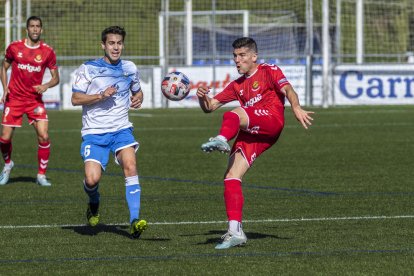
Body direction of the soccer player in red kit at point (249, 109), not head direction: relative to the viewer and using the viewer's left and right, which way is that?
facing the viewer and to the left of the viewer

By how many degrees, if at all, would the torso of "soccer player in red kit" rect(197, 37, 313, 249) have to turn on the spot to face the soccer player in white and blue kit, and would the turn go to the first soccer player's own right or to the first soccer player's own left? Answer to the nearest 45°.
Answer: approximately 90° to the first soccer player's own right

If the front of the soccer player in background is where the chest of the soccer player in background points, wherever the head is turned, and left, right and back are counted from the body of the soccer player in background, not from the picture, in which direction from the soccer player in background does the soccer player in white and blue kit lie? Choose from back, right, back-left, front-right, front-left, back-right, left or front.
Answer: front

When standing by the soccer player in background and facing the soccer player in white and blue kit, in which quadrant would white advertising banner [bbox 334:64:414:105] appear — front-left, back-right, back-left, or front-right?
back-left

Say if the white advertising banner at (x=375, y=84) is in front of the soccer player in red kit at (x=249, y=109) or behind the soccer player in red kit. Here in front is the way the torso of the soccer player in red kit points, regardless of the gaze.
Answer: behind

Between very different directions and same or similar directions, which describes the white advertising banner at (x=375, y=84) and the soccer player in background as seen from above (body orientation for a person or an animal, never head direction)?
same or similar directions

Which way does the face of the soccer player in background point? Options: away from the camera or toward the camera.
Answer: toward the camera

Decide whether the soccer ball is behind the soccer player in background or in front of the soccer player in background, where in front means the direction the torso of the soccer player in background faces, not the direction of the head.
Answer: in front

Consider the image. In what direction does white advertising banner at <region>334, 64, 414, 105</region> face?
toward the camera

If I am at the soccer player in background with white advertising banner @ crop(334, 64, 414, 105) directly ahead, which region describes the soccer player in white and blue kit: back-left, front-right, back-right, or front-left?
back-right

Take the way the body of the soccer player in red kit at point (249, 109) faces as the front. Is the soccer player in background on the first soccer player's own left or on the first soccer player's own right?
on the first soccer player's own right

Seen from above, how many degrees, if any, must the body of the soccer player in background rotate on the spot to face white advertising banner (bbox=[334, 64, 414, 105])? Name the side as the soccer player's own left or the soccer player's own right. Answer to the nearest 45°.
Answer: approximately 135° to the soccer player's own left

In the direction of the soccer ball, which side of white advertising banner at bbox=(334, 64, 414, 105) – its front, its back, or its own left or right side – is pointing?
front

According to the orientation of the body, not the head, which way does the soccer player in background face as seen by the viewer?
toward the camera

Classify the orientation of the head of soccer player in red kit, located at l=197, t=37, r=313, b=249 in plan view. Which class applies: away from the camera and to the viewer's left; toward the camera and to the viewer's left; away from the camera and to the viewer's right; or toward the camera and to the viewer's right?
toward the camera and to the viewer's left
